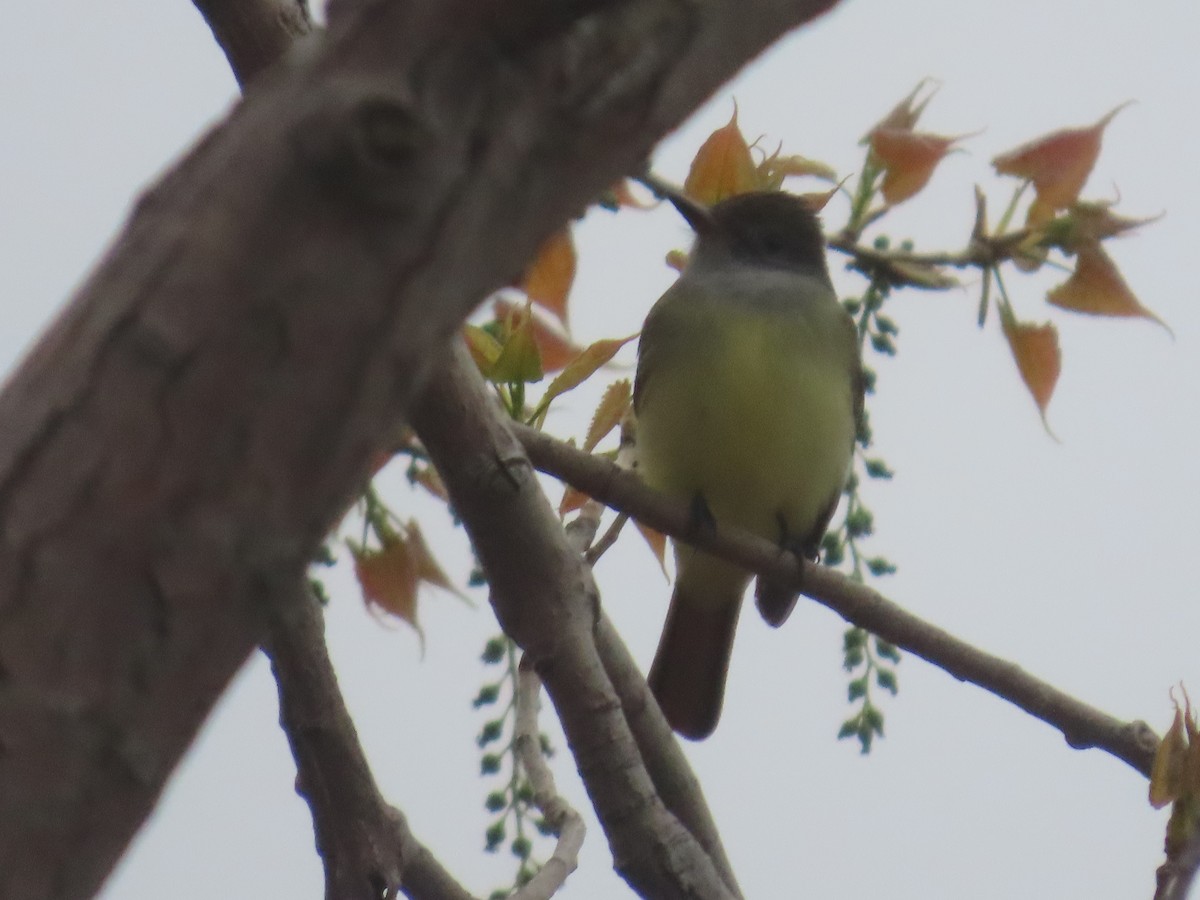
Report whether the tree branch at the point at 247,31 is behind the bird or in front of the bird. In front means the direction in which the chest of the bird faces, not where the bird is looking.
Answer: in front

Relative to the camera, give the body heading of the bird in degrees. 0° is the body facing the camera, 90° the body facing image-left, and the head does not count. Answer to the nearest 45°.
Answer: approximately 0°

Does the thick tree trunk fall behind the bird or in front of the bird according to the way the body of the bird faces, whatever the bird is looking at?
in front
